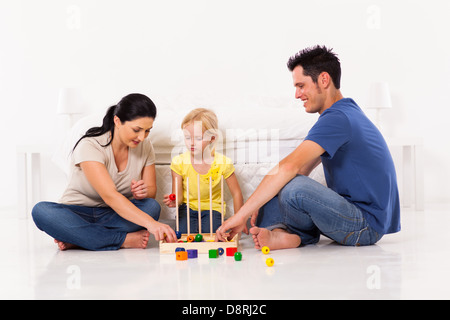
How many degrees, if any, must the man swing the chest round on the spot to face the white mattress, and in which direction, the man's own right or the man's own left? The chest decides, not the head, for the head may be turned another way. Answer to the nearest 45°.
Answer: approximately 45° to the man's own right

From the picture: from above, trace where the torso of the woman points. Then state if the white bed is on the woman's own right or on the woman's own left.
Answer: on the woman's own left

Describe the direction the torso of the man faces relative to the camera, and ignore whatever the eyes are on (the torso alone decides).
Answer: to the viewer's left

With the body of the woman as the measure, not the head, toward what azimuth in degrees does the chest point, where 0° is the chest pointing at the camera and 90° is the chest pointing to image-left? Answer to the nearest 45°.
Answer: approximately 315°

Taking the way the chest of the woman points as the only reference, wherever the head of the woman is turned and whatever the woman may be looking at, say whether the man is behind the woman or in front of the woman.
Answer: in front

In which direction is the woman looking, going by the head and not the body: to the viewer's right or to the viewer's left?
to the viewer's right

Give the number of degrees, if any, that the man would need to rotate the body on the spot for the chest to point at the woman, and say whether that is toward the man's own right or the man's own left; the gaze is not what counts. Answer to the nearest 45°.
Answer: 0° — they already face them

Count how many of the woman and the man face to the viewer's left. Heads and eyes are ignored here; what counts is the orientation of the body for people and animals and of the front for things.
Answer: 1

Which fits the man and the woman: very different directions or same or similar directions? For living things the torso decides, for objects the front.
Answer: very different directions

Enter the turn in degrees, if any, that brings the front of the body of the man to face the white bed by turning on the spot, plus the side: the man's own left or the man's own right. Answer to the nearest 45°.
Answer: approximately 45° to the man's own right
